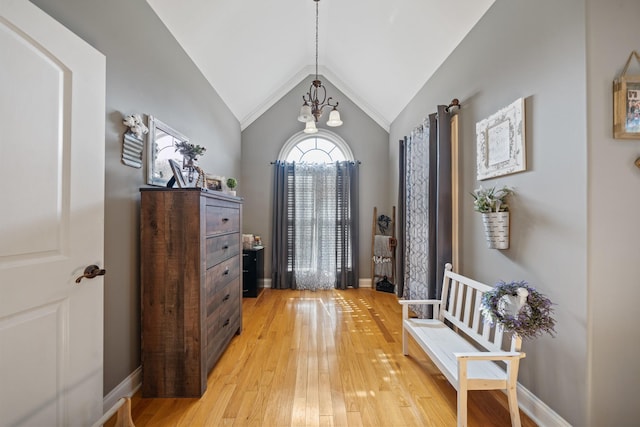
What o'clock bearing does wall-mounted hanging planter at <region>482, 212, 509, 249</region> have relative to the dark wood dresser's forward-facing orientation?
The wall-mounted hanging planter is roughly at 1 o'clock from the dark wood dresser.

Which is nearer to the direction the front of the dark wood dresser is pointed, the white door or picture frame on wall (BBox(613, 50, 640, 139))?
the picture frame on wall

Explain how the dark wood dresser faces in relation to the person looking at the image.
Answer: facing to the right of the viewer

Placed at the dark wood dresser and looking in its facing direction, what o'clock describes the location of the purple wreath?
The purple wreath is roughly at 1 o'clock from the dark wood dresser.

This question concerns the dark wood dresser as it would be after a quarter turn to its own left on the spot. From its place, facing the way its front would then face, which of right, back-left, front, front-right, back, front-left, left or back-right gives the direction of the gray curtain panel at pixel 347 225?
front-right

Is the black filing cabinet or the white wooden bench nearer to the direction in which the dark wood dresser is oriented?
the white wooden bench

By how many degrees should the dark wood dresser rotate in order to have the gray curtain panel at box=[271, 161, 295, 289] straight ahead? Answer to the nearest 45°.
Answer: approximately 45° to its left

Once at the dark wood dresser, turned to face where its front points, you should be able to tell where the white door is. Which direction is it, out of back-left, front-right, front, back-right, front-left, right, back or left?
back-right

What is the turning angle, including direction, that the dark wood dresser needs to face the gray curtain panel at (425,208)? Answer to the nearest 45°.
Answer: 0° — it already faces it

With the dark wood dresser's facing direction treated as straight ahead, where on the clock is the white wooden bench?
The white wooden bench is roughly at 1 o'clock from the dark wood dresser.
